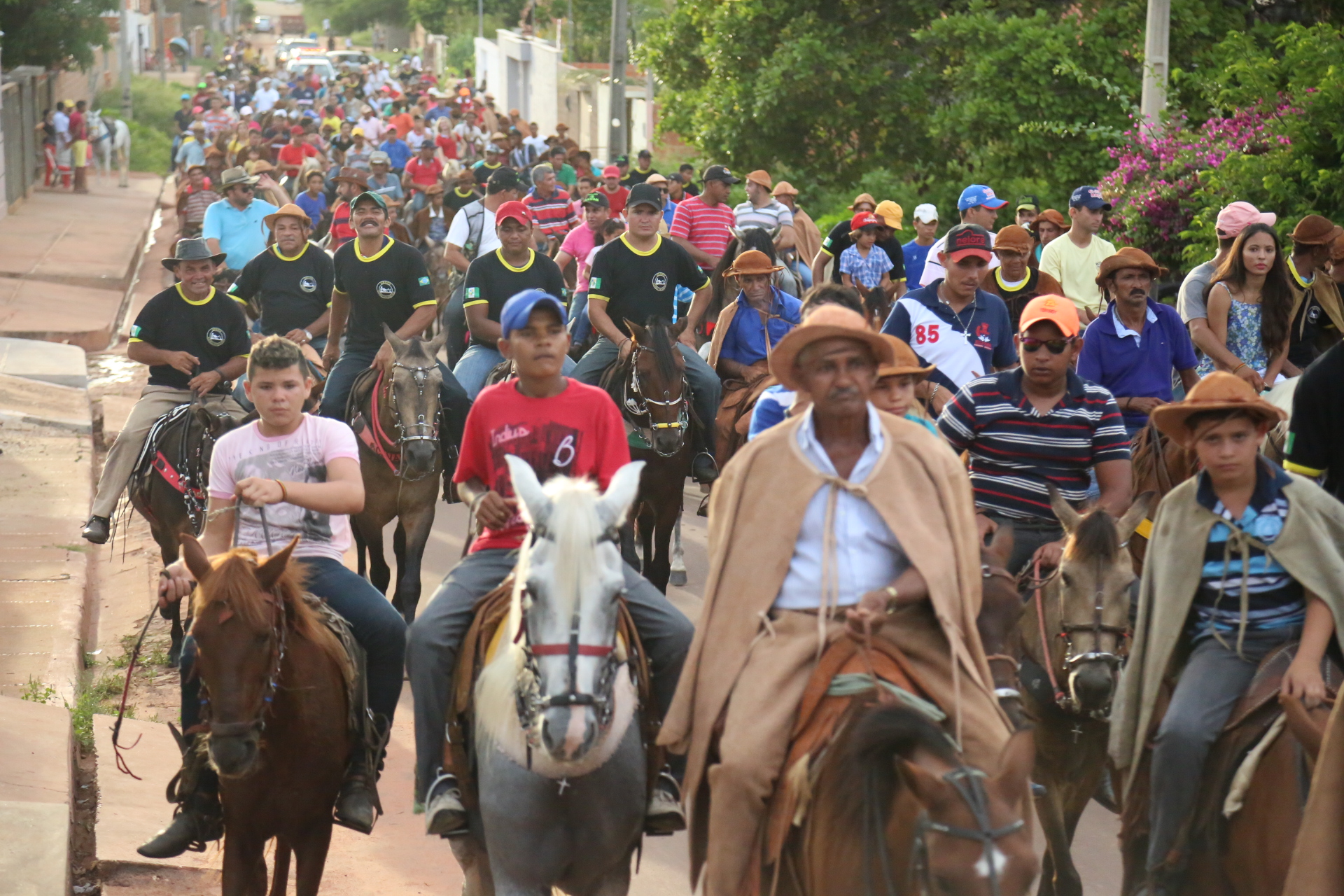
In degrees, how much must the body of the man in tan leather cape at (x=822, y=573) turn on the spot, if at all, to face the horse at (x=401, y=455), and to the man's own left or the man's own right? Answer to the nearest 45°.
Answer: approximately 135° to the man's own right

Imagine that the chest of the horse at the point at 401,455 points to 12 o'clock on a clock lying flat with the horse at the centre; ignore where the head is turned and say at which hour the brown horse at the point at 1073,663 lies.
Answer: The brown horse is roughly at 11 o'clock from the horse.

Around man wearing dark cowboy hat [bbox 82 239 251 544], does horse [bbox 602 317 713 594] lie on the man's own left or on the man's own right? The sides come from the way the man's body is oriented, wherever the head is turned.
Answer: on the man's own left

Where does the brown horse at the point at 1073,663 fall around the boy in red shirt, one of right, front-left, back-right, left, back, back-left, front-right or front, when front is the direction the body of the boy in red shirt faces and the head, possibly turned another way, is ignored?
left

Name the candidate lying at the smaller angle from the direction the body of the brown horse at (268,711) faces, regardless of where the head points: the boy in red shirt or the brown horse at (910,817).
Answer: the brown horse

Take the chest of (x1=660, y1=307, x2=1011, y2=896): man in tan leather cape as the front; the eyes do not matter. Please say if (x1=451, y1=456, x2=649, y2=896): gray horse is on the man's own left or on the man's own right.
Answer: on the man's own right

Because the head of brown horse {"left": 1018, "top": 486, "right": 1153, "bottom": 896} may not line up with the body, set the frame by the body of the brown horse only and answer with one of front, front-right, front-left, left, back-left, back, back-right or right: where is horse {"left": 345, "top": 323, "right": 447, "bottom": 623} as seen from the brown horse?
back-right

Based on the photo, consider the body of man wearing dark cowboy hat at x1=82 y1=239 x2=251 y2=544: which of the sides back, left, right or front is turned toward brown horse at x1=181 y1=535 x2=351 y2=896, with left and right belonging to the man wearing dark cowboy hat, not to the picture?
front

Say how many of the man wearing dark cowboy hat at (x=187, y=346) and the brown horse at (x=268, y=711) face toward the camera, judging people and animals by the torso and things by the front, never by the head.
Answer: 2
